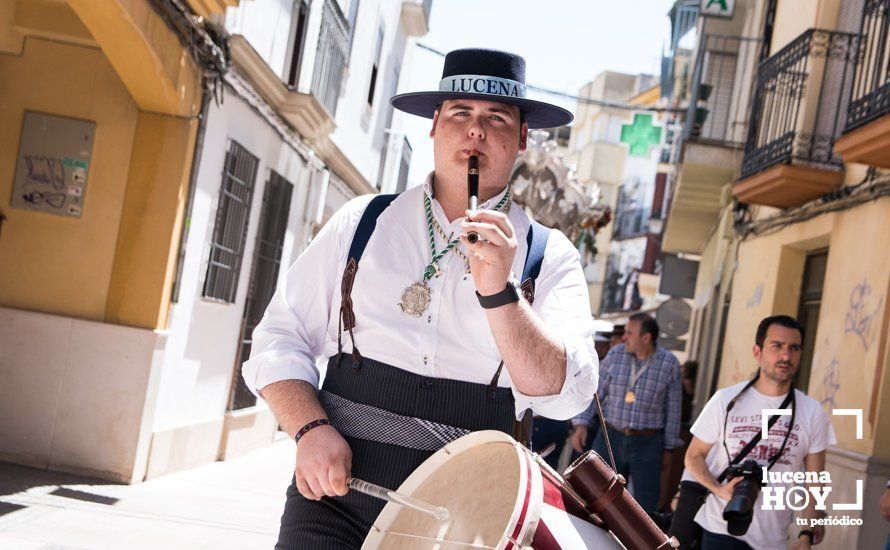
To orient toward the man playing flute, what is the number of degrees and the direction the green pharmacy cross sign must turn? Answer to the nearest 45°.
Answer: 0° — it already faces them

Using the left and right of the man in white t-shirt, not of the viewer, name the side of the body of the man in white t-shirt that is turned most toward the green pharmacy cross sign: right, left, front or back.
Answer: back

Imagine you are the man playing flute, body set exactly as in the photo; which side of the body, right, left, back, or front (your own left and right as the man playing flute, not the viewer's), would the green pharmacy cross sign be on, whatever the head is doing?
back

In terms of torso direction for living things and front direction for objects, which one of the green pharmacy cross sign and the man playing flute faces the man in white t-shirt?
the green pharmacy cross sign

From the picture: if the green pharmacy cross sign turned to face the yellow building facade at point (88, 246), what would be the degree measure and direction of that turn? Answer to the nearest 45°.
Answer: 0° — it already faces it

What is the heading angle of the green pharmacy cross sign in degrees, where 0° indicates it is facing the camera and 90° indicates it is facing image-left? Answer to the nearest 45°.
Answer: approximately 0°

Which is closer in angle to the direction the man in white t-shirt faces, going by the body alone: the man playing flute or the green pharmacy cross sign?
the man playing flute

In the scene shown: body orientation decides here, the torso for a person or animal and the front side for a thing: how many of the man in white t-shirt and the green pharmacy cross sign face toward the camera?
2
